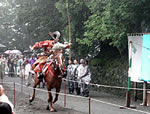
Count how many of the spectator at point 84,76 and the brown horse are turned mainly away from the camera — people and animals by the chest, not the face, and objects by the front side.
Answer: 0

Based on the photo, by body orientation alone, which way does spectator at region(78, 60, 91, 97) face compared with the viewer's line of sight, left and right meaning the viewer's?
facing the viewer and to the left of the viewer

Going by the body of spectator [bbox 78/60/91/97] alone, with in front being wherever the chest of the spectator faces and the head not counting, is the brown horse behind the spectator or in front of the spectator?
in front

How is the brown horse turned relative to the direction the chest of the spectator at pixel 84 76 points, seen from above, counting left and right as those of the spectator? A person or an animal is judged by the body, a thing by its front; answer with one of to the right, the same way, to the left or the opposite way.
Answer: to the left

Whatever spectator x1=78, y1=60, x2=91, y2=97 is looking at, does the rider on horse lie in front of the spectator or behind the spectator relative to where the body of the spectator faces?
in front

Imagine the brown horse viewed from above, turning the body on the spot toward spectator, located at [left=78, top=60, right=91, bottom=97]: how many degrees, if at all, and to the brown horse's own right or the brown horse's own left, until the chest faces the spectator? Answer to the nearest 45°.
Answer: approximately 135° to the brown horse's own left
